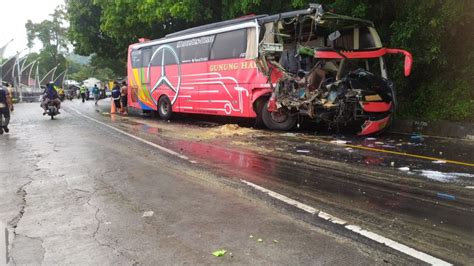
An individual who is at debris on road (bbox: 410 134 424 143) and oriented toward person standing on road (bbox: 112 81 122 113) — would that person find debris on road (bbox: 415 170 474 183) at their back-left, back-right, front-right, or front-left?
back-left

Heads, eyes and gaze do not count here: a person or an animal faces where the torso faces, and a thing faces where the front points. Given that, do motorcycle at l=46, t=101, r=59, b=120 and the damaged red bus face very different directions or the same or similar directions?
same or similar directions

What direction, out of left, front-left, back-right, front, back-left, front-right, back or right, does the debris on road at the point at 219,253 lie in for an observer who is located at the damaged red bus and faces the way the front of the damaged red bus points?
front-right

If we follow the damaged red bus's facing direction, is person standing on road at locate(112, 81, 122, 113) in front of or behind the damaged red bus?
behind

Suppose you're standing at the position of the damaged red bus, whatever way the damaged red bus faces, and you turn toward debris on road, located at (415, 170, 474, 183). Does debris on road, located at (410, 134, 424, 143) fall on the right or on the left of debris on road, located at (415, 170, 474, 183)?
left

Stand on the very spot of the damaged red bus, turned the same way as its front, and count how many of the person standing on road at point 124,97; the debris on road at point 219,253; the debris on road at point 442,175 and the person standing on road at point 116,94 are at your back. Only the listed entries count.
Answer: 2

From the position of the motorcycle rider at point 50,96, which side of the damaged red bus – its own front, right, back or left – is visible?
back

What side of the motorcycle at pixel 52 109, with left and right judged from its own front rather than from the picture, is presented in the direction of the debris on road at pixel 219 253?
back

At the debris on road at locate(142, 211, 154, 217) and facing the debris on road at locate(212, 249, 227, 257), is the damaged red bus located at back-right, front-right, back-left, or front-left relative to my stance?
back-left

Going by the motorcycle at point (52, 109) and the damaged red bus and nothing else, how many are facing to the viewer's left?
0

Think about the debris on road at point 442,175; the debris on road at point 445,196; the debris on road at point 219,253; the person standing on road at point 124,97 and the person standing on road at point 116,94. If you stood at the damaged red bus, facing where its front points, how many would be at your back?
2

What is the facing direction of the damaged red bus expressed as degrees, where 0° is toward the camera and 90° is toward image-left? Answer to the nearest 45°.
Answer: approximately 315°
